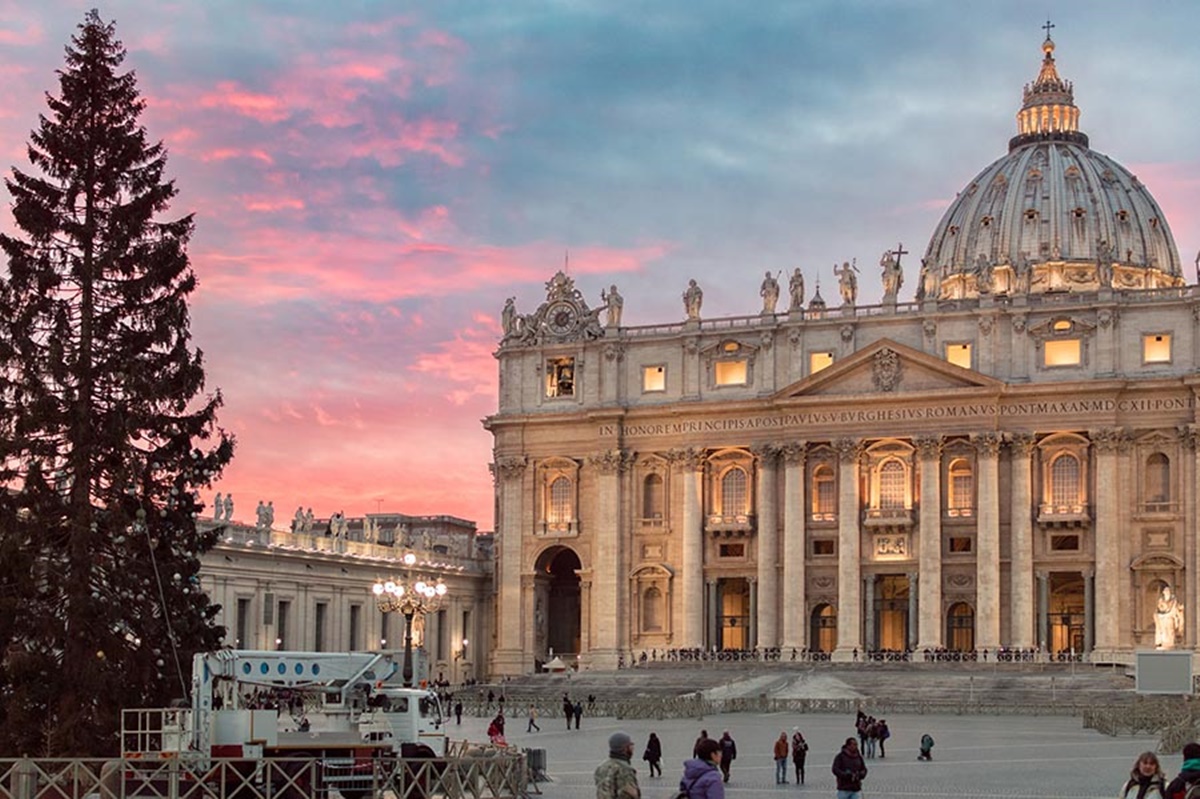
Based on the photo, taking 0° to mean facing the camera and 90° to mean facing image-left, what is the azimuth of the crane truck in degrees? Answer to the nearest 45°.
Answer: approximately 270°

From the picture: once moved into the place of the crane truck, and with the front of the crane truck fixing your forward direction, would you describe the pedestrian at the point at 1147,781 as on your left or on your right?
on your right

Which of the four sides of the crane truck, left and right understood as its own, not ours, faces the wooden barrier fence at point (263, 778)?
right
